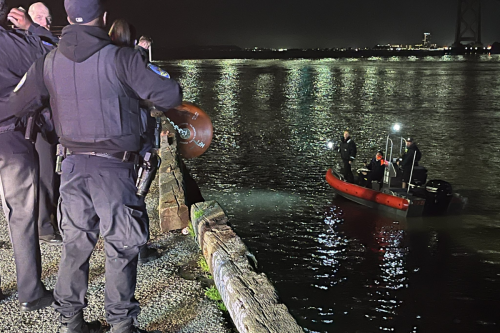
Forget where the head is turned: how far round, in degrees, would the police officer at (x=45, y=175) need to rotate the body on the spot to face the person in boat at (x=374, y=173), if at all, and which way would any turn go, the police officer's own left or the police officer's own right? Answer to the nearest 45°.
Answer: approximately 90° to the police officer's own left

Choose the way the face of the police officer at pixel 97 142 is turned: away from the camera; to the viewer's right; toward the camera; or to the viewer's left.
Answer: away from the camera

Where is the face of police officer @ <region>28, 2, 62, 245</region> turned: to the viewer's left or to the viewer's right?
to the viewer's right

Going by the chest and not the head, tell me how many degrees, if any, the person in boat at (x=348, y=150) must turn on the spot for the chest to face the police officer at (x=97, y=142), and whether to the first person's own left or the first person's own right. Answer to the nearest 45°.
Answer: approximately 45° to the first person's own left

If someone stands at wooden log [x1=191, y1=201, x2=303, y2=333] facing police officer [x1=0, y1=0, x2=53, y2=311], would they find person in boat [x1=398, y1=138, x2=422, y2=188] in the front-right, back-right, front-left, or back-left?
back-right

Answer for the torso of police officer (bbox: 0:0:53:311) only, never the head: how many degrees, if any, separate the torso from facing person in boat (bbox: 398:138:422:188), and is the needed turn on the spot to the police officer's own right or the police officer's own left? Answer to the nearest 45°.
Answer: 0° — they already face them

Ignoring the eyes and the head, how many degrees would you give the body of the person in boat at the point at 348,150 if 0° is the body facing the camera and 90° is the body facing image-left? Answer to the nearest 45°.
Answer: approximately 45°

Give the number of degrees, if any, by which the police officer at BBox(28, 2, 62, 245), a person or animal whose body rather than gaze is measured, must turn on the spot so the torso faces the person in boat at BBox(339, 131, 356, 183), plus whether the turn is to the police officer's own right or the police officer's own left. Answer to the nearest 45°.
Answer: approximately 90° to the police officer's own left

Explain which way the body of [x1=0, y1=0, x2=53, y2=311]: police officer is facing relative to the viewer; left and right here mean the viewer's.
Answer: facing away from the viewer and to the right of the viewer
